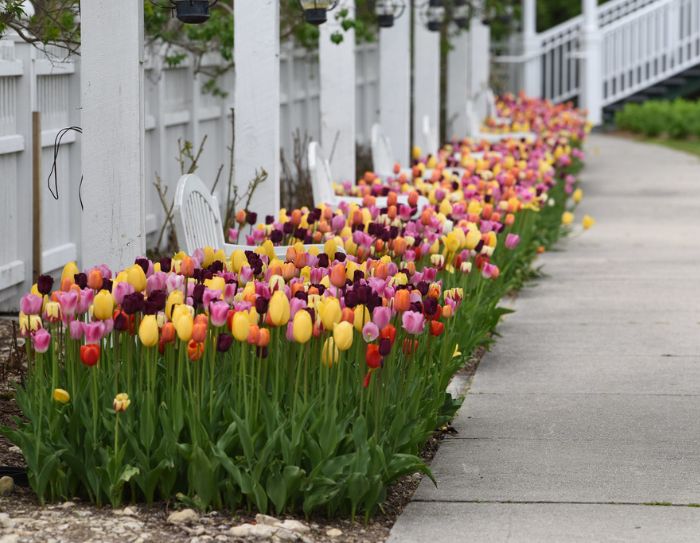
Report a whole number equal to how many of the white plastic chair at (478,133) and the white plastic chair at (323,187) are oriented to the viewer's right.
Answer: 2

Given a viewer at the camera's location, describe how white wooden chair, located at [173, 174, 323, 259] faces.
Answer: facing the viewer and to the right of the viewer

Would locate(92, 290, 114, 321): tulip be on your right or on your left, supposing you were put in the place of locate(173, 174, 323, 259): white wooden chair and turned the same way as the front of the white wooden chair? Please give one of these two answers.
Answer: on your right

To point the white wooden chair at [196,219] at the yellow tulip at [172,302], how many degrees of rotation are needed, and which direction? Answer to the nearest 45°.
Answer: approximately 45° to its right

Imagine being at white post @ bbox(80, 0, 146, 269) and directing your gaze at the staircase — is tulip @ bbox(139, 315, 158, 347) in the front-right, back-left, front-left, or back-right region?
back-right

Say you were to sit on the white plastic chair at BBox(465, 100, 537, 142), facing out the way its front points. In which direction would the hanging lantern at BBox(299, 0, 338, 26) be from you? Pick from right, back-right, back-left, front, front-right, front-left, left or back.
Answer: right

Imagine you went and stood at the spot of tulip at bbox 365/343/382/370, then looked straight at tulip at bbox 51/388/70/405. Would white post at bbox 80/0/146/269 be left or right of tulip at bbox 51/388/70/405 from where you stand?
right

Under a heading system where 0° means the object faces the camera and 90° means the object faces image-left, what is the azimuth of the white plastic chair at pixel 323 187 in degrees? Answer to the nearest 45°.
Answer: approximately 270°

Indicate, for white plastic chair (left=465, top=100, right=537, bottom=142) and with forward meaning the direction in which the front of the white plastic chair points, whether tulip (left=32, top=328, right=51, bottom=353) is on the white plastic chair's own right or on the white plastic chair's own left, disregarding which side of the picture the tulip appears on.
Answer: on the white plastic chair's own right

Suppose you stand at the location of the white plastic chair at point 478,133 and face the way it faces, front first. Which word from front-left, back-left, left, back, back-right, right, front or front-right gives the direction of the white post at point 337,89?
right

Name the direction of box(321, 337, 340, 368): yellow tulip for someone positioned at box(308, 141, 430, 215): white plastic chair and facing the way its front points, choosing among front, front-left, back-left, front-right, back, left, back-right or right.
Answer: right

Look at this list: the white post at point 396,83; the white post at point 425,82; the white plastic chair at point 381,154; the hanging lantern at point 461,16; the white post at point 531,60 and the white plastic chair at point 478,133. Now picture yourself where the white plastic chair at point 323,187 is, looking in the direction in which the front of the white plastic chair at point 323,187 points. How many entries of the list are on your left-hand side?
6

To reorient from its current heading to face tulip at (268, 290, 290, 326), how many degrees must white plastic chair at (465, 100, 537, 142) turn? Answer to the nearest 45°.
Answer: approximately 90° to its right

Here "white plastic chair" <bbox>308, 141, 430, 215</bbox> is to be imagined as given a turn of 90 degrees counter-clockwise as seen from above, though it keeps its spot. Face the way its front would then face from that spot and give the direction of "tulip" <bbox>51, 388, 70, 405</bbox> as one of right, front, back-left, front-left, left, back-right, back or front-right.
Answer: back

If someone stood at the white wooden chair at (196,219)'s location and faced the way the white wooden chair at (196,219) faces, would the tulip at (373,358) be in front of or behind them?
in front

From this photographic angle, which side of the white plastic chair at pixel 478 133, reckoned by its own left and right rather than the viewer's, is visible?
right
